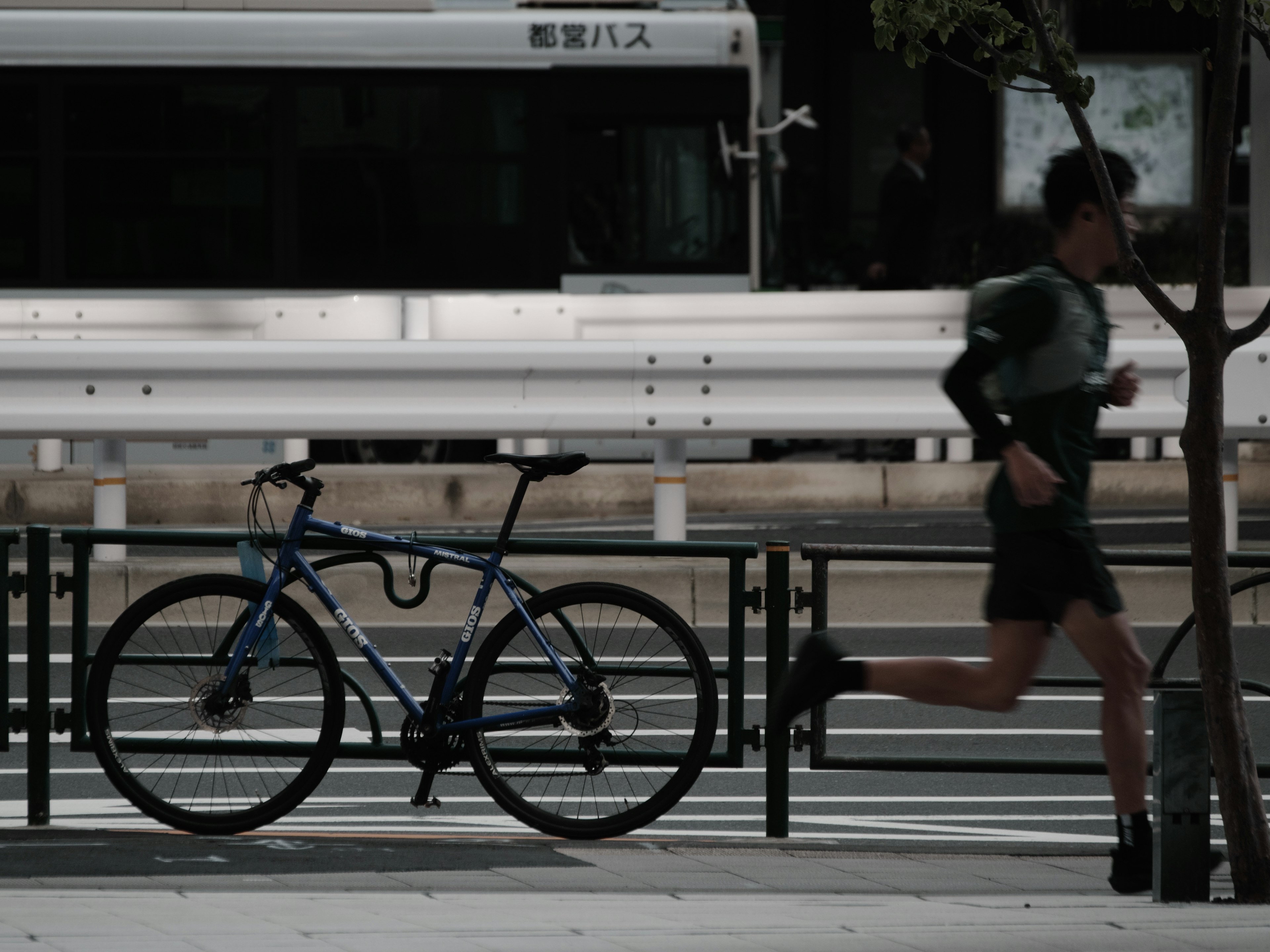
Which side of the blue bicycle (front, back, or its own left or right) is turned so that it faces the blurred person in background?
right

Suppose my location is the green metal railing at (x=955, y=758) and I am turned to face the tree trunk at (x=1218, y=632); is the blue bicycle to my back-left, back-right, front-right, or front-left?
back-right

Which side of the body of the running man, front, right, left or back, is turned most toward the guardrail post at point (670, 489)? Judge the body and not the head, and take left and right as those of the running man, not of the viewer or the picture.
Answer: left

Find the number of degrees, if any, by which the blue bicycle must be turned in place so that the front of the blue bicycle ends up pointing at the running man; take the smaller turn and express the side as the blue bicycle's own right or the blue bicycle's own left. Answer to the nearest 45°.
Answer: approximately 135° to the blue bicycle's own left

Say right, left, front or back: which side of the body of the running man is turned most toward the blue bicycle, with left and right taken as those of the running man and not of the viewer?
back

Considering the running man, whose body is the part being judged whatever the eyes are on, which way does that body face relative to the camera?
to the viewer's right

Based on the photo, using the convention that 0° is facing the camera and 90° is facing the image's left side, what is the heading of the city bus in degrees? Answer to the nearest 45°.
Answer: approximately 270°

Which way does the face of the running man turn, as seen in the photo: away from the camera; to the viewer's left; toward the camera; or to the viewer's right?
to the viewer's right

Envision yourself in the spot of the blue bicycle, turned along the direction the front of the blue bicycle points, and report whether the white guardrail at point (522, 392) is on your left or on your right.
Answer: on your right

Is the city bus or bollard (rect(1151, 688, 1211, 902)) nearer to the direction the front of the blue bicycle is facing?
the city bus

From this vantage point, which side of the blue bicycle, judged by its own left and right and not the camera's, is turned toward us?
left
